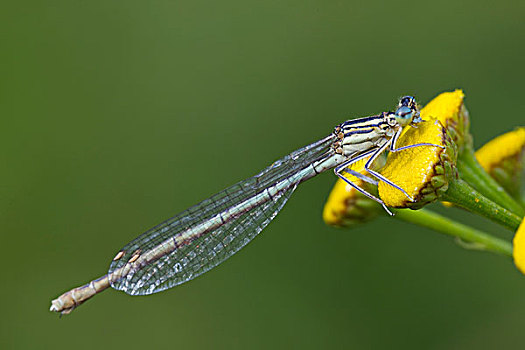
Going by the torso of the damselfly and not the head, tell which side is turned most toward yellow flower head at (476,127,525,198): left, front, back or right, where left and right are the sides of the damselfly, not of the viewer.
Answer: front

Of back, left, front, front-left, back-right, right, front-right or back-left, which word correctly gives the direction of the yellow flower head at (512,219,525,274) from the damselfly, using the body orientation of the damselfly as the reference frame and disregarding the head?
front-right

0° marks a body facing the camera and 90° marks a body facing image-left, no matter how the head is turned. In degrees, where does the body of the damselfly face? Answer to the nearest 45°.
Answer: approximately 270°

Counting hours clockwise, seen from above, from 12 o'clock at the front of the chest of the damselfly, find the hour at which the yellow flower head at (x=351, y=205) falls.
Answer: The yellow flower head is roughly at 1 o'clock from the damselfly.

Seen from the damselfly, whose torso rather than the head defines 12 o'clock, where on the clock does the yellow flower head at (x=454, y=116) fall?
The yellow flower head is roughly at 1 o'clock from the damselfly.
